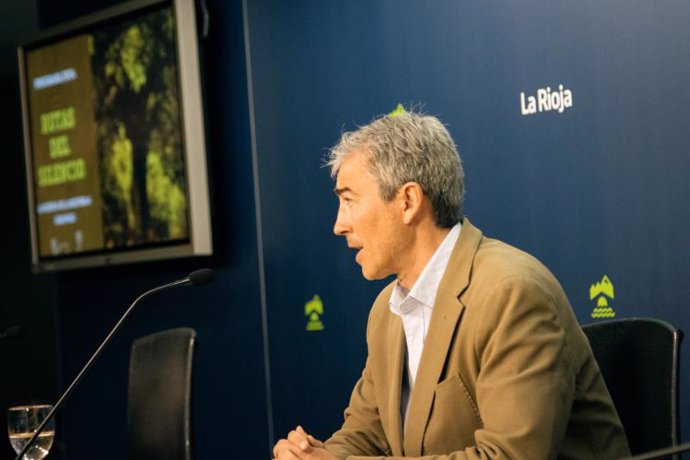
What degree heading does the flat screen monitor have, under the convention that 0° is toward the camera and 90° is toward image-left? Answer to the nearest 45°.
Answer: approximately 45°

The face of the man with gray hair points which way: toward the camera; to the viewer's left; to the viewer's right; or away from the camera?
to the viewer's left

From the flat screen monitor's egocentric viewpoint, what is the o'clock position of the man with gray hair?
The man with gray hair is roughly at 10 o'clock from the flat screen monitor.

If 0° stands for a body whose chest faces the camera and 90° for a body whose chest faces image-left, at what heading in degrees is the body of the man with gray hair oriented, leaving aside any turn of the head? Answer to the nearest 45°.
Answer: approximately 45°

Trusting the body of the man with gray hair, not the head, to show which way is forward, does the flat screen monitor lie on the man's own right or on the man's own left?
on the man's own right

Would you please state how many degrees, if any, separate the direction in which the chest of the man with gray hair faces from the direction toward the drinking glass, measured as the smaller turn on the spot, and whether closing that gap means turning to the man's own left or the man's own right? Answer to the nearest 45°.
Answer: approximately 45° to the man's own right

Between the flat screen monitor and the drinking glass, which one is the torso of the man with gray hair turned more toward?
the drinking glass

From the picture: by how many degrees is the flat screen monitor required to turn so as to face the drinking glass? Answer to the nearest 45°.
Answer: approximately 45° to its left
